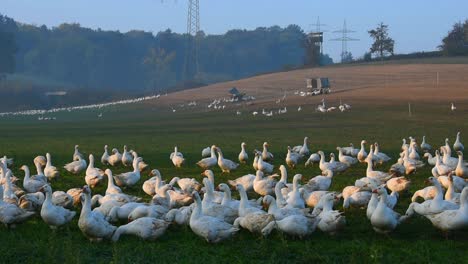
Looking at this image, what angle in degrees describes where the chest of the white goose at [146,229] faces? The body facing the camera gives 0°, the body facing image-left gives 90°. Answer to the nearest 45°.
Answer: approximately 90°

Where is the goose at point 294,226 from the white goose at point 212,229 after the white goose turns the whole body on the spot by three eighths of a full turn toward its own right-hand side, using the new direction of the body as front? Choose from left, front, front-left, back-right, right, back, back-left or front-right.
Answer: front-right

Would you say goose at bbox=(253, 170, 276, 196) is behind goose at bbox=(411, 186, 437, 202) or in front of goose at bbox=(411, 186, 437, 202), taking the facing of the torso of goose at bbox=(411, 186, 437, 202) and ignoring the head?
in front

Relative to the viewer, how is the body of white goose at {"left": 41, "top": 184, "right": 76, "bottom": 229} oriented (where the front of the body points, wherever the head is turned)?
to the viewer's left

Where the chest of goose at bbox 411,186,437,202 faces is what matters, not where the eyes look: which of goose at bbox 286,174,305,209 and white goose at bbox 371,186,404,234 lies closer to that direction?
the goose

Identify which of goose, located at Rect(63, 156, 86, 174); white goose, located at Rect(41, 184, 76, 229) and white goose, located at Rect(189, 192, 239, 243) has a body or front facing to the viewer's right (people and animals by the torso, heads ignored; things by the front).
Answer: the goose

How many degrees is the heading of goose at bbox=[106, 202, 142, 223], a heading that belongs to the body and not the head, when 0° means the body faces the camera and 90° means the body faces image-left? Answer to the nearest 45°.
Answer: approximately 90°

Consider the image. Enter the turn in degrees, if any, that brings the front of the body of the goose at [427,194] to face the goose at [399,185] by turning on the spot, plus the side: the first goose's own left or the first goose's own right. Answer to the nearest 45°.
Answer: approximately 45° to the first goose's own right

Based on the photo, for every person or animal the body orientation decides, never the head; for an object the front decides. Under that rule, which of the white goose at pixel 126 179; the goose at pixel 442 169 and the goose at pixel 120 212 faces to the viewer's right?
the white goose
